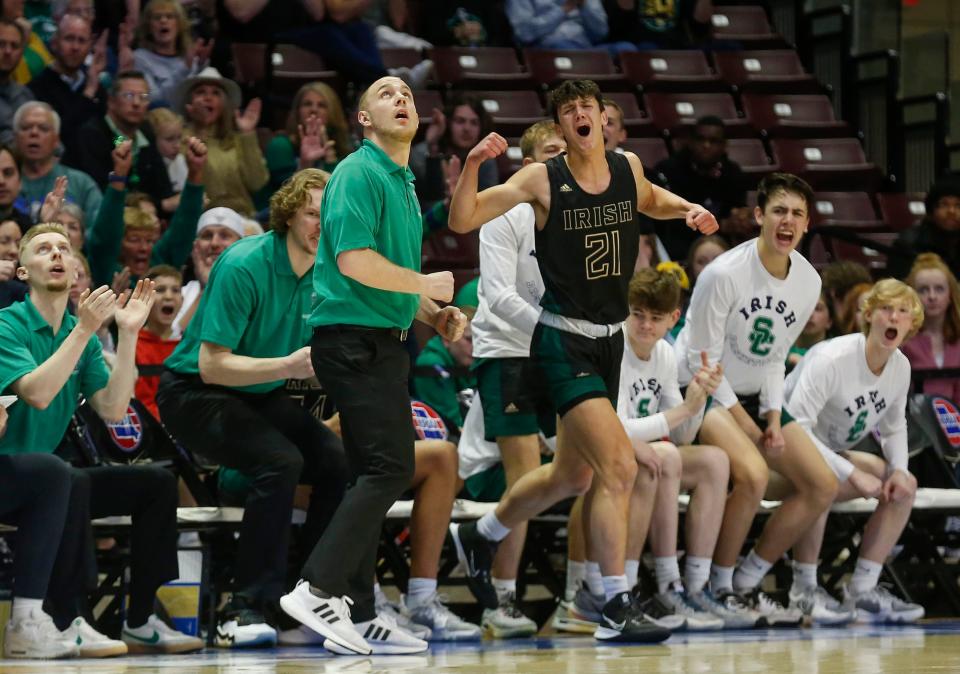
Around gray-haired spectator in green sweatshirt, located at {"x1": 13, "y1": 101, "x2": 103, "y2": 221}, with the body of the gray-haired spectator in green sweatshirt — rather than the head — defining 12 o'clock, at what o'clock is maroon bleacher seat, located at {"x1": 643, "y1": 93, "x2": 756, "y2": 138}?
The maroon bleacher seat is roughly at 8 o'clock from the gray-haired spectator in green sweatshirt.

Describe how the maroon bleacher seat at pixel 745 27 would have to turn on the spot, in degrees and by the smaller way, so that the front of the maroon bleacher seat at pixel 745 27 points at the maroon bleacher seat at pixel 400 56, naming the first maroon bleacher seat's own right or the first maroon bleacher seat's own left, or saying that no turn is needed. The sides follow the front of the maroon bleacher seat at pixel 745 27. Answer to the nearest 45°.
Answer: approximately 90° to the first maroon bleacher seat's own right

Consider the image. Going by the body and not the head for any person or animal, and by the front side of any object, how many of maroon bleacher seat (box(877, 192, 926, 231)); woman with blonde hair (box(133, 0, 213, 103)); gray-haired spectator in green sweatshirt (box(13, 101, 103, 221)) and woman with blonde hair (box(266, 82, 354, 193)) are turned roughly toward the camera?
4

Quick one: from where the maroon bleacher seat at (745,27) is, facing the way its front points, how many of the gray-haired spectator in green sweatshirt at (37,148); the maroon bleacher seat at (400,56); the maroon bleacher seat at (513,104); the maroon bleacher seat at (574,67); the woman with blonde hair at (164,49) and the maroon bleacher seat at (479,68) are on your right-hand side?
6

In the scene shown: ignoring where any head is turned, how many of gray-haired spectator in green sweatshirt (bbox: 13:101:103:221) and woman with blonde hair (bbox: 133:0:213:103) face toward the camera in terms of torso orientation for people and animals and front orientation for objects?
2

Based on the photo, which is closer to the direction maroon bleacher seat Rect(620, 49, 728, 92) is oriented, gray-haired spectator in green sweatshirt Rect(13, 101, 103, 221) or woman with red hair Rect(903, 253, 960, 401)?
the woman with red hair

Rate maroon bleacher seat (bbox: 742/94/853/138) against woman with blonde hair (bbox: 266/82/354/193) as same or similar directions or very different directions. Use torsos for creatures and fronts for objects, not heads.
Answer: same or similar directions

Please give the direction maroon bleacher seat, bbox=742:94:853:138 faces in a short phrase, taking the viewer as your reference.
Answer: facing the viewer and to the right of the viewer

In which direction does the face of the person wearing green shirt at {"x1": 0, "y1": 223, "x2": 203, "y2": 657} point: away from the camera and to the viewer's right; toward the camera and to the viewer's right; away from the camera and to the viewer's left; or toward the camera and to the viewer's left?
toward the camera and to the viewer's right

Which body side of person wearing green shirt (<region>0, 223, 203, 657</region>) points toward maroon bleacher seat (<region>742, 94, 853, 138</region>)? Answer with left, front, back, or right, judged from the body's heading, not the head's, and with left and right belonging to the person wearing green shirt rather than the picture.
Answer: left

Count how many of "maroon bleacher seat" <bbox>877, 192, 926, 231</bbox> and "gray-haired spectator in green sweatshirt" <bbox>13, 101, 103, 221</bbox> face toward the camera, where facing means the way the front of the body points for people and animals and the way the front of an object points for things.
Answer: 2

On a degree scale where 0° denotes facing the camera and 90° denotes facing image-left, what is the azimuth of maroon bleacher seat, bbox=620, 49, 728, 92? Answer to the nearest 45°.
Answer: approximately 315°

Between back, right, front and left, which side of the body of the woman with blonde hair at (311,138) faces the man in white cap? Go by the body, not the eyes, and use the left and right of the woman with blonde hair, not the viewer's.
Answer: front

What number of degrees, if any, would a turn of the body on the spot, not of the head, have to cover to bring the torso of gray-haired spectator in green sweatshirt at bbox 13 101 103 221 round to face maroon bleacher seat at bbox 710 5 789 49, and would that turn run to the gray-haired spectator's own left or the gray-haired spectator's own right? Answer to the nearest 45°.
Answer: approximately 135° to the gray-haired spectator's own left

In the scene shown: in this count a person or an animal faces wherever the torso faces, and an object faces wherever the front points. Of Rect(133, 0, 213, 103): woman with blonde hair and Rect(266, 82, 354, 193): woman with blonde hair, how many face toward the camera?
2

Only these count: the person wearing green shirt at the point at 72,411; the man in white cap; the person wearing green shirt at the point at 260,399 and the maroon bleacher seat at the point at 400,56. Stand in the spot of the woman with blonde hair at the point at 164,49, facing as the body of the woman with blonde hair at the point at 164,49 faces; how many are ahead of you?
3

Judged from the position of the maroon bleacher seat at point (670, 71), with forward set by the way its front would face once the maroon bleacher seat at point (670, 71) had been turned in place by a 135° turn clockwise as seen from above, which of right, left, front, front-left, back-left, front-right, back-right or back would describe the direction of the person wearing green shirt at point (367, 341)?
left

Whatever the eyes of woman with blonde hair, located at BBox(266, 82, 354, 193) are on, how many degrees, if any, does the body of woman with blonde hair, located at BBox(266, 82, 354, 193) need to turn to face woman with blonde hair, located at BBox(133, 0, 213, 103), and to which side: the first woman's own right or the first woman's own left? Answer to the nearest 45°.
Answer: approximately 135° to the first woman's own right

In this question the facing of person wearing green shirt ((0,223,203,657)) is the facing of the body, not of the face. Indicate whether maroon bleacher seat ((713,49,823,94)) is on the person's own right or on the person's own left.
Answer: on the person's own left

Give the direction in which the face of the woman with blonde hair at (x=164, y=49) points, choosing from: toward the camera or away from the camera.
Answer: toward the camera
